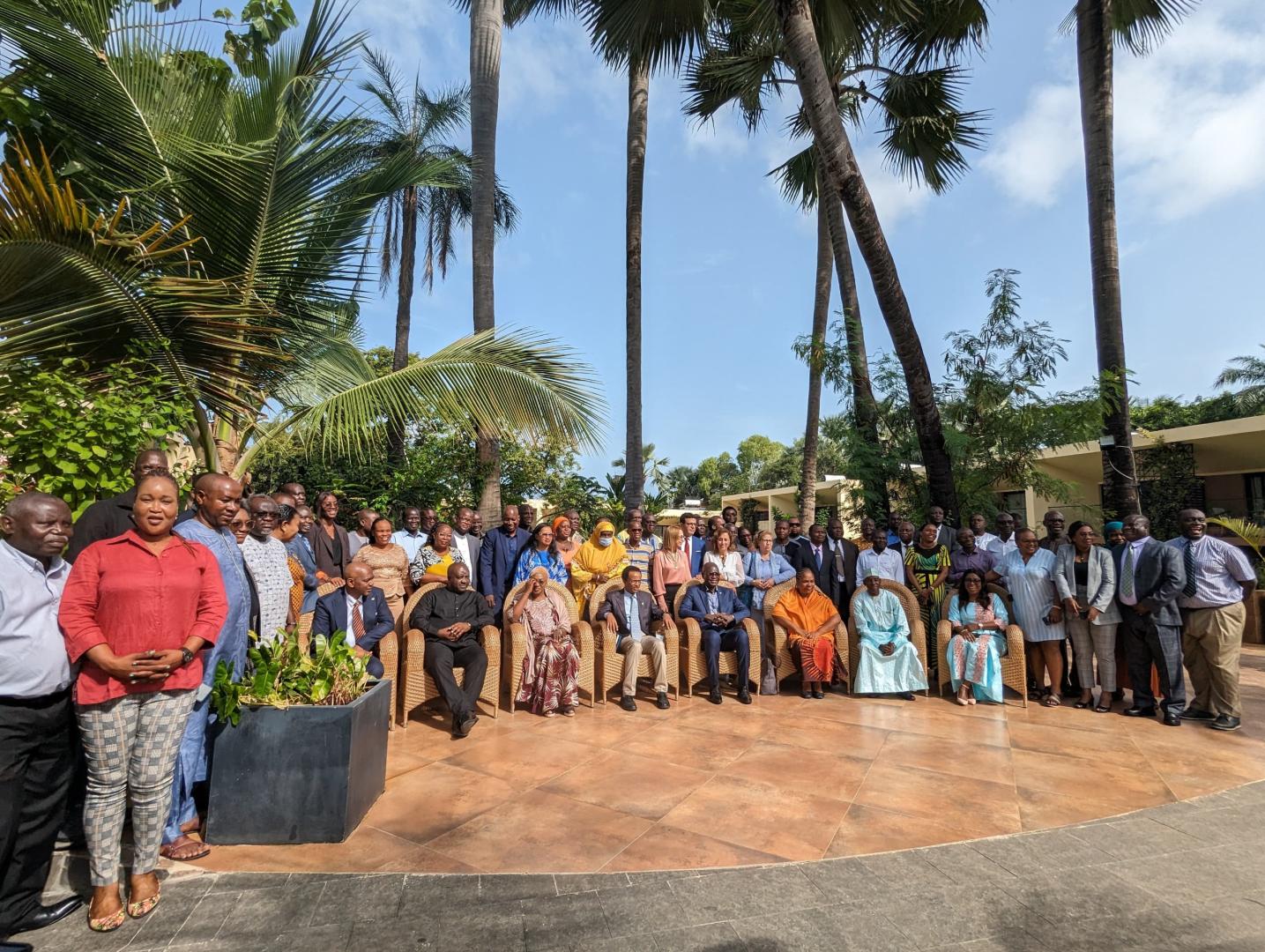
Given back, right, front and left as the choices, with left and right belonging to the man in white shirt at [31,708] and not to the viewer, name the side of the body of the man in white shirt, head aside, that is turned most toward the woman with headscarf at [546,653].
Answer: left

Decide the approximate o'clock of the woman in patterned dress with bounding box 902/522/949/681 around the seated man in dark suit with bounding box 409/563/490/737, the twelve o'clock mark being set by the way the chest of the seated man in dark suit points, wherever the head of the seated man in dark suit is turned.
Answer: The woman in patterned dress is roughly at 9 o'clock from the seated man in dark suit.

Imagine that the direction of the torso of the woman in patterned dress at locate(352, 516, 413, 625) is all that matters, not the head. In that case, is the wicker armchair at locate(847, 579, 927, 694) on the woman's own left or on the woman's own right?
on the woman's own left

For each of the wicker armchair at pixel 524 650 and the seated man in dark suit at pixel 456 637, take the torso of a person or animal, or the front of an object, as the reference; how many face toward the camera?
2

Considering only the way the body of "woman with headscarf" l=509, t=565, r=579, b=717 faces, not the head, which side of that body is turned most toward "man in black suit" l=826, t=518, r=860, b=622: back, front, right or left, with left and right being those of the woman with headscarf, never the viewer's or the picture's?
left

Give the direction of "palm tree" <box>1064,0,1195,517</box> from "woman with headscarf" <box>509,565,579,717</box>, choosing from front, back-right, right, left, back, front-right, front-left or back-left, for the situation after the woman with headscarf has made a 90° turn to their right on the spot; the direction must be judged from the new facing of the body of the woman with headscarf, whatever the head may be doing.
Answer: back

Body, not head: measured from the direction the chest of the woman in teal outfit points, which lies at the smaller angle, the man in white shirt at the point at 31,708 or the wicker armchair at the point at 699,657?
the man in white shirt

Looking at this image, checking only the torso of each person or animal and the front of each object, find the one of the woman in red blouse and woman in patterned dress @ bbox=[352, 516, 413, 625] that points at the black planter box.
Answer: the woman in patterned dress

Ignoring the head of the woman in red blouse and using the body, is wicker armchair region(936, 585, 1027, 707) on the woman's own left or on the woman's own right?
on the woman's own left

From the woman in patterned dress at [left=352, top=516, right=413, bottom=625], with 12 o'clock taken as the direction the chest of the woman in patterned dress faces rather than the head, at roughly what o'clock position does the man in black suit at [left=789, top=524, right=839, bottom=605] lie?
The man in black suit is roughly at 9 o'clock from the woman in patterned dress.
